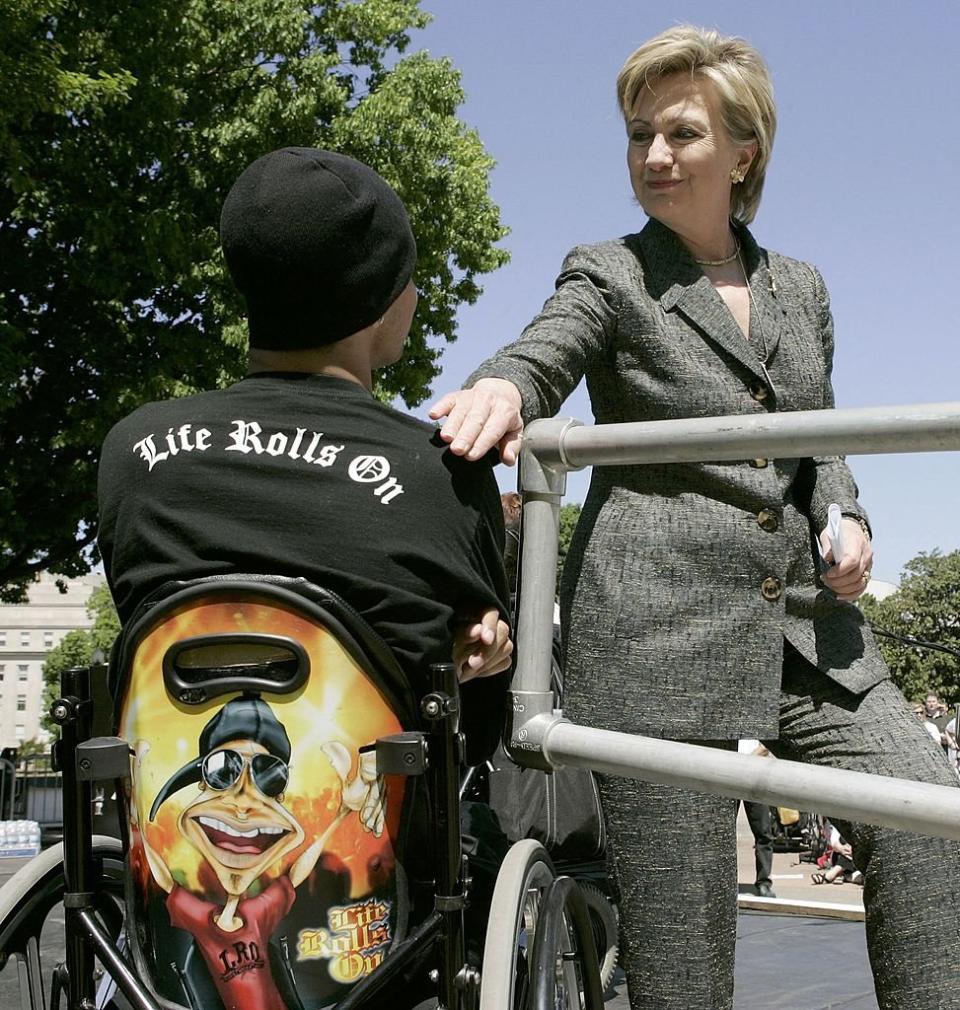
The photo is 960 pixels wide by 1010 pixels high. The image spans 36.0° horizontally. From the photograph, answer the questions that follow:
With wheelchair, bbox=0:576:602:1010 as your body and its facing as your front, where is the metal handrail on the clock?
The metal handrail is roughly at 3 o'clock from the wheelchair.

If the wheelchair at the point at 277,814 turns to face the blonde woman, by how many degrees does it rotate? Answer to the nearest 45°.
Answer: approximately 45° to its right

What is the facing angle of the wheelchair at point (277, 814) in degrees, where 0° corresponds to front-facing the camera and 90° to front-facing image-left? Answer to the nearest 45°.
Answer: approximately 180°

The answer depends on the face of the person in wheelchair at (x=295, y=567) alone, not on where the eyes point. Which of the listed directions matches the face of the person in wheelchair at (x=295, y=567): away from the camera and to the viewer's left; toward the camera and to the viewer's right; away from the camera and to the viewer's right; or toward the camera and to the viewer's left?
away from the camera and to the viewer's right

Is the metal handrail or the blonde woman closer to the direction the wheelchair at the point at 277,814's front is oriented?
the blonde woman
